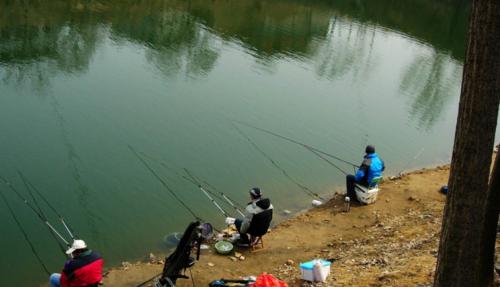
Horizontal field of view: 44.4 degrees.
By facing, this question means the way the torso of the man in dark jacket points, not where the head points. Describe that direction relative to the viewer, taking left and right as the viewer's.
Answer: facing away from the viewer and to the left of the viewer

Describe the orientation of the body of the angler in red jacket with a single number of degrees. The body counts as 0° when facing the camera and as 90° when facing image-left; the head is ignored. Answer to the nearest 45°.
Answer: approximately 135°

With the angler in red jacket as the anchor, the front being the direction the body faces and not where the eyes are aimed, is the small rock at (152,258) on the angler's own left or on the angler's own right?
on the angler's own right

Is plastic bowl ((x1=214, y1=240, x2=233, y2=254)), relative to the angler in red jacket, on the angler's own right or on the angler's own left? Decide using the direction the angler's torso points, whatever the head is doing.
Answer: on the angler's own right

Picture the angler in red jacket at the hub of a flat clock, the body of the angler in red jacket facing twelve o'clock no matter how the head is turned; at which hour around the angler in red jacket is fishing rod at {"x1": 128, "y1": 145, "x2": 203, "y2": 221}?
The fishing rod is roughly at 2 o'clock from the angler in red jacket.

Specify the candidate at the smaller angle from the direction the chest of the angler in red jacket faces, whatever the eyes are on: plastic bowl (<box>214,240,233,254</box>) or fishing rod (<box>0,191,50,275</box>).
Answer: the fishing rod
